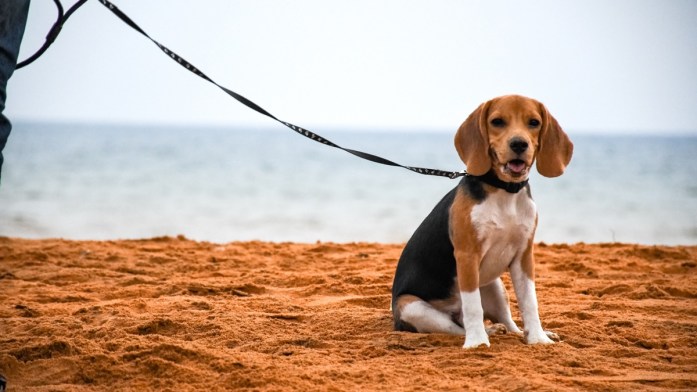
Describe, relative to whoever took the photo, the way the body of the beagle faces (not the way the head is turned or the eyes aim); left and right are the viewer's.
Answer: facing the viewer and to the right of the viewer
